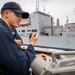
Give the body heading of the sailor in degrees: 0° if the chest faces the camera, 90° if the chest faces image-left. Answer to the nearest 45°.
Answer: approximately 270°

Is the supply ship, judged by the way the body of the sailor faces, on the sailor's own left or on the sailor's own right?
on the sailor's own left
